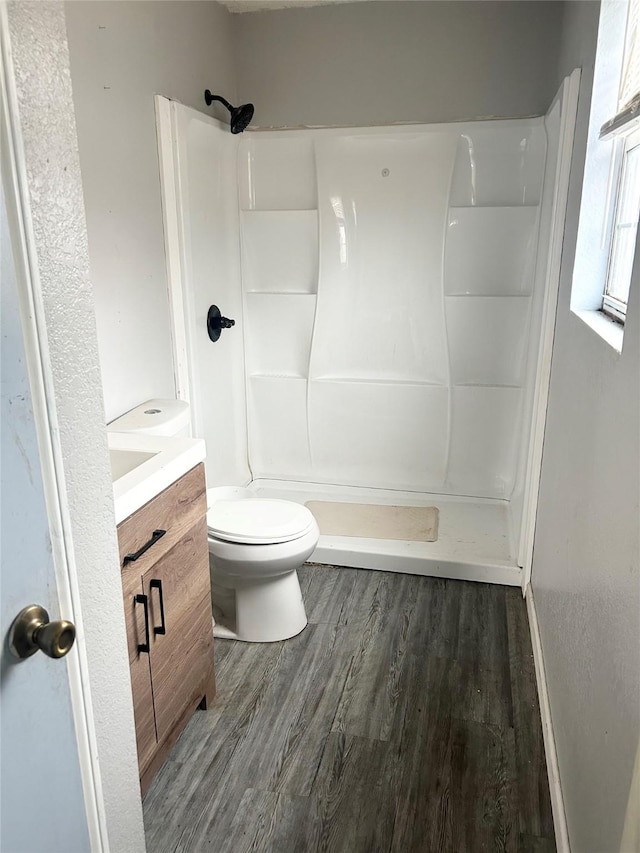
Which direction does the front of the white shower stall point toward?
toward the camera

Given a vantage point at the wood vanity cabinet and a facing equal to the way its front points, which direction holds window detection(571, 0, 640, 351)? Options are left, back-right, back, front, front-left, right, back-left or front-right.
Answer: front-left

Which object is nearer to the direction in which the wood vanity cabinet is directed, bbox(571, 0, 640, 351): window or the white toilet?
the window

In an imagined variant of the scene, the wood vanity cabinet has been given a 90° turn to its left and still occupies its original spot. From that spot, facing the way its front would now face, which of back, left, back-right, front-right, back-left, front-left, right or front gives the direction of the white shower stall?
front

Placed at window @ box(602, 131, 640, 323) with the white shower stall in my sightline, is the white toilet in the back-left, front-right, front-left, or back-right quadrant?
front-left

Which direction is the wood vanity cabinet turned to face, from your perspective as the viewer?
facing the viewer and to the right of the viewer

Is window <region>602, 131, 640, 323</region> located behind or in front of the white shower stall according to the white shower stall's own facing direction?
in front
